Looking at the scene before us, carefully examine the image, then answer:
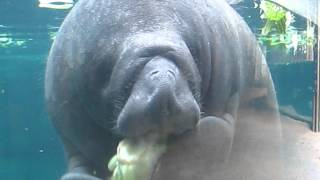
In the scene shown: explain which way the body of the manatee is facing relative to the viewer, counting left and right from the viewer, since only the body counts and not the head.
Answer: facing the viewer

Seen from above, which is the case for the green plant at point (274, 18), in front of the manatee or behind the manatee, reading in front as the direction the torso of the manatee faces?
behind
